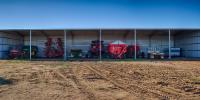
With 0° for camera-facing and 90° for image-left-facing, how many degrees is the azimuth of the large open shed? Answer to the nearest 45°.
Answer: approximately 0°
